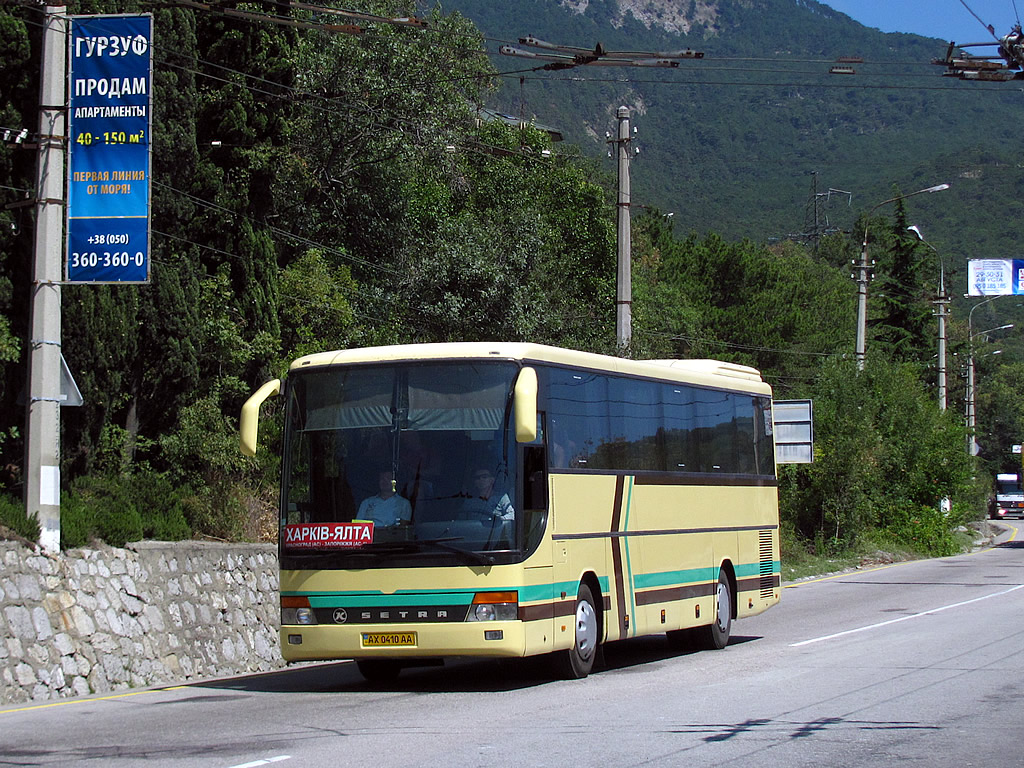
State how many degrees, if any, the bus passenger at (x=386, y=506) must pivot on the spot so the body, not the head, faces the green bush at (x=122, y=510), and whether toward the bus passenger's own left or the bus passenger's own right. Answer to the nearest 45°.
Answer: approximately 135° to the bus passenger's own right

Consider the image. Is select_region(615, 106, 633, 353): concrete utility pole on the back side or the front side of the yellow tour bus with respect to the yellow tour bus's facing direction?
on the back side

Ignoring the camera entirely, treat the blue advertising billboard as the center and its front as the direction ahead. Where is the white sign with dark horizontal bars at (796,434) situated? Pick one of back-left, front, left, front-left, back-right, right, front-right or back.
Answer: back-left

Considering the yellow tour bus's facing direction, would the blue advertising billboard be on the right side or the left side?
on its right

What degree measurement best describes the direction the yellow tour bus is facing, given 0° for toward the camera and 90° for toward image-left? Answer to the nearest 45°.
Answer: approximately 45°

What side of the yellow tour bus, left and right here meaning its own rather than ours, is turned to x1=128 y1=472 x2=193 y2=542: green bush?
right

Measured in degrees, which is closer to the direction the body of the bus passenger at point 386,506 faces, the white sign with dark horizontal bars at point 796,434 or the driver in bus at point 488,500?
the driver in bus
